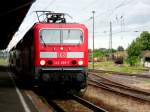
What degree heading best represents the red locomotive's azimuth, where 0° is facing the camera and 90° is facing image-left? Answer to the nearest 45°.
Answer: approximately 0°
